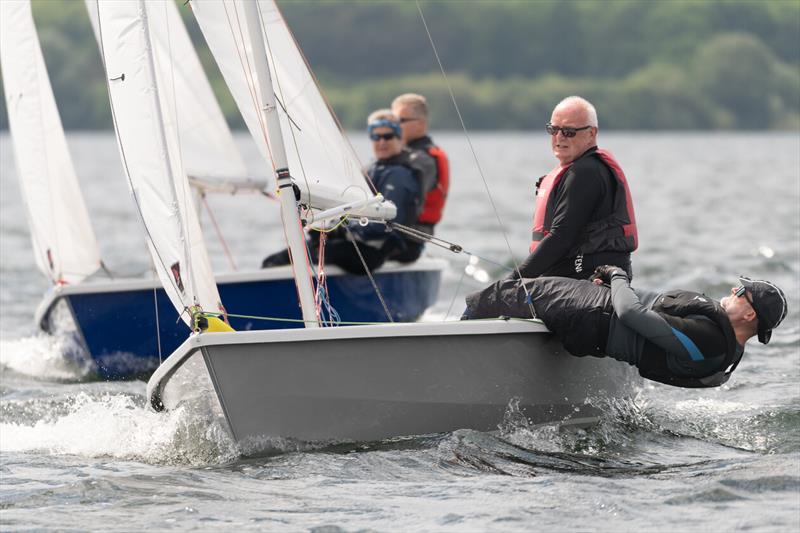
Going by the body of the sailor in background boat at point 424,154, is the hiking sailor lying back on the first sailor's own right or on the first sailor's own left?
on the first sailor's own left

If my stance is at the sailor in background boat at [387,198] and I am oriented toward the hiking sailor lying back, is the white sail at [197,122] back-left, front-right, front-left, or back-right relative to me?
back-right

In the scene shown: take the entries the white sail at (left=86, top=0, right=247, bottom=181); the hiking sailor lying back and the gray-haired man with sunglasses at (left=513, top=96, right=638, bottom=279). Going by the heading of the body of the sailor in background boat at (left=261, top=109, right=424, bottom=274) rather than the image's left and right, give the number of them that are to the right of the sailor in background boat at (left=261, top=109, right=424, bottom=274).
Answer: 1

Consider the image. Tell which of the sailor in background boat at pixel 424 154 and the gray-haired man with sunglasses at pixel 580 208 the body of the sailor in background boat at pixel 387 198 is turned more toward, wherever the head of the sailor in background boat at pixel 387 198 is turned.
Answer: the gray-haired man with sunglasses

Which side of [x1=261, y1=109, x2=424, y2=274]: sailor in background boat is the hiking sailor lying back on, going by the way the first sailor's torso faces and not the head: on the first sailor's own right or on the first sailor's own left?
on the first sailor's own left

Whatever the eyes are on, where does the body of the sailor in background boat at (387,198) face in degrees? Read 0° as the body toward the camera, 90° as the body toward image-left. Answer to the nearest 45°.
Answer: approximately 45°
